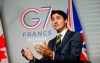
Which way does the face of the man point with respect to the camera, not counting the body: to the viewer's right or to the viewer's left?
to the viewer's left

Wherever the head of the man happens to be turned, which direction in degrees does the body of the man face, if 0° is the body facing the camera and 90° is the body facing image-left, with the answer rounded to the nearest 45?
approximately 45°
